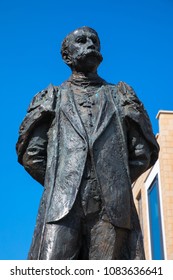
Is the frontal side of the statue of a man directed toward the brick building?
no

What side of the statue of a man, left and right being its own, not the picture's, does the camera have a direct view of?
front
